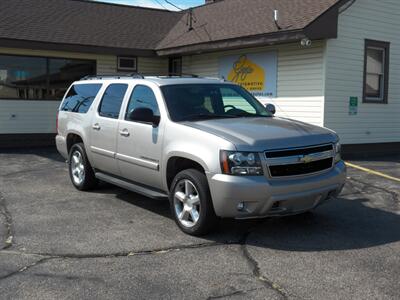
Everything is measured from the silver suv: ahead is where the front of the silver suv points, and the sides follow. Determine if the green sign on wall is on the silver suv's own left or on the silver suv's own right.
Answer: on the silver suv's own left

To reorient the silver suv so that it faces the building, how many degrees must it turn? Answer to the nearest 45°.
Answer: approximately 135° to its left

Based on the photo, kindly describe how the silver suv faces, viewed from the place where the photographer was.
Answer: facing the viewer and to the right of the viewer
